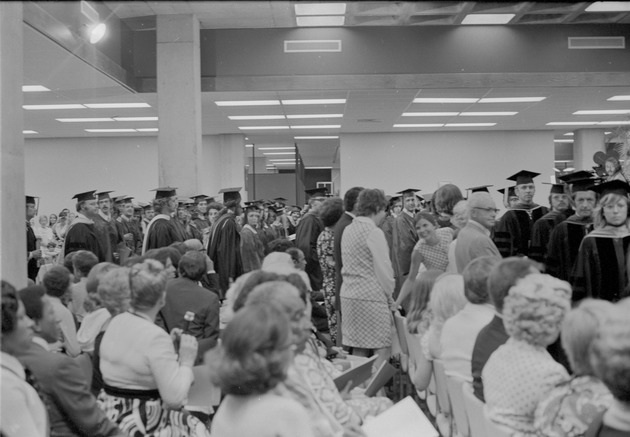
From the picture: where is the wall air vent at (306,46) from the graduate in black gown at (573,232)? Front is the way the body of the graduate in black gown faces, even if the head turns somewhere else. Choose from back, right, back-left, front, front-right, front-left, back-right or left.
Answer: back

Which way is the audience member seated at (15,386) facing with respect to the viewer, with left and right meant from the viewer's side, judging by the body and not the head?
facing to the right of the viewer

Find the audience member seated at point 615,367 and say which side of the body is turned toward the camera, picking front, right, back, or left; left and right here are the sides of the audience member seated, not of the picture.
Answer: back

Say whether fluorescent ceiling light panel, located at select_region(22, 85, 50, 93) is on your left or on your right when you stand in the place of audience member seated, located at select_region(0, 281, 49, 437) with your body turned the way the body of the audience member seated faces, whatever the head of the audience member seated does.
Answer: on your left

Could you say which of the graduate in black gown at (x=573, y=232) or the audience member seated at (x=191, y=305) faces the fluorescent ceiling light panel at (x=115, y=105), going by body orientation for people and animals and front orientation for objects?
the audience member seated

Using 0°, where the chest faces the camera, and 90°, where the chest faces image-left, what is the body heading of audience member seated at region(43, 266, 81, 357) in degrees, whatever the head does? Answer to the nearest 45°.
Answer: approximately 225°

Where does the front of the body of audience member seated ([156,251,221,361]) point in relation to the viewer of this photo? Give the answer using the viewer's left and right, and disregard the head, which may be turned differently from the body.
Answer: facing away from the viewer
